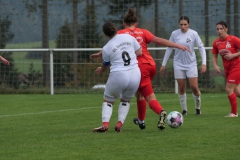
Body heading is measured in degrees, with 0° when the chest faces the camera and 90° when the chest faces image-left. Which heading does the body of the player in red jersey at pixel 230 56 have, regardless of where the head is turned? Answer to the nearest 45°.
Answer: approximately 45°

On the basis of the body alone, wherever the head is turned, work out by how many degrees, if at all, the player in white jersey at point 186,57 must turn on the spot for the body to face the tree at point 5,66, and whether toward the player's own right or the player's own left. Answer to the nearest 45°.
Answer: approximately 135° to the player's own right

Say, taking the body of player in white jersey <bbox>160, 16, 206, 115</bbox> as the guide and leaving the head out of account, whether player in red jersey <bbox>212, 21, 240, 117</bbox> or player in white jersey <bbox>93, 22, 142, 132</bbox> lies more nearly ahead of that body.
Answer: the player in white jersey

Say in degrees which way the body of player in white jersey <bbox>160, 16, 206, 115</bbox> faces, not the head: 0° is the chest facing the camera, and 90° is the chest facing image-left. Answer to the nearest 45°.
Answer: approximately 0°

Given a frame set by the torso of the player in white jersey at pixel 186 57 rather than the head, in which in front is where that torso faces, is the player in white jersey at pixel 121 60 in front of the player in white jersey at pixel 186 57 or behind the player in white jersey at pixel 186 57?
in front

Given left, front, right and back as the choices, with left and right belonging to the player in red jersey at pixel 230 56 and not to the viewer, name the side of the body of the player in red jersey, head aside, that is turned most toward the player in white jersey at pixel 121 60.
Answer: front

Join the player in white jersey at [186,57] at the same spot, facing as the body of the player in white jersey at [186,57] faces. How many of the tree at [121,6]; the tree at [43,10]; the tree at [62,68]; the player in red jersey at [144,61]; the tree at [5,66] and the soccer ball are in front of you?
2
